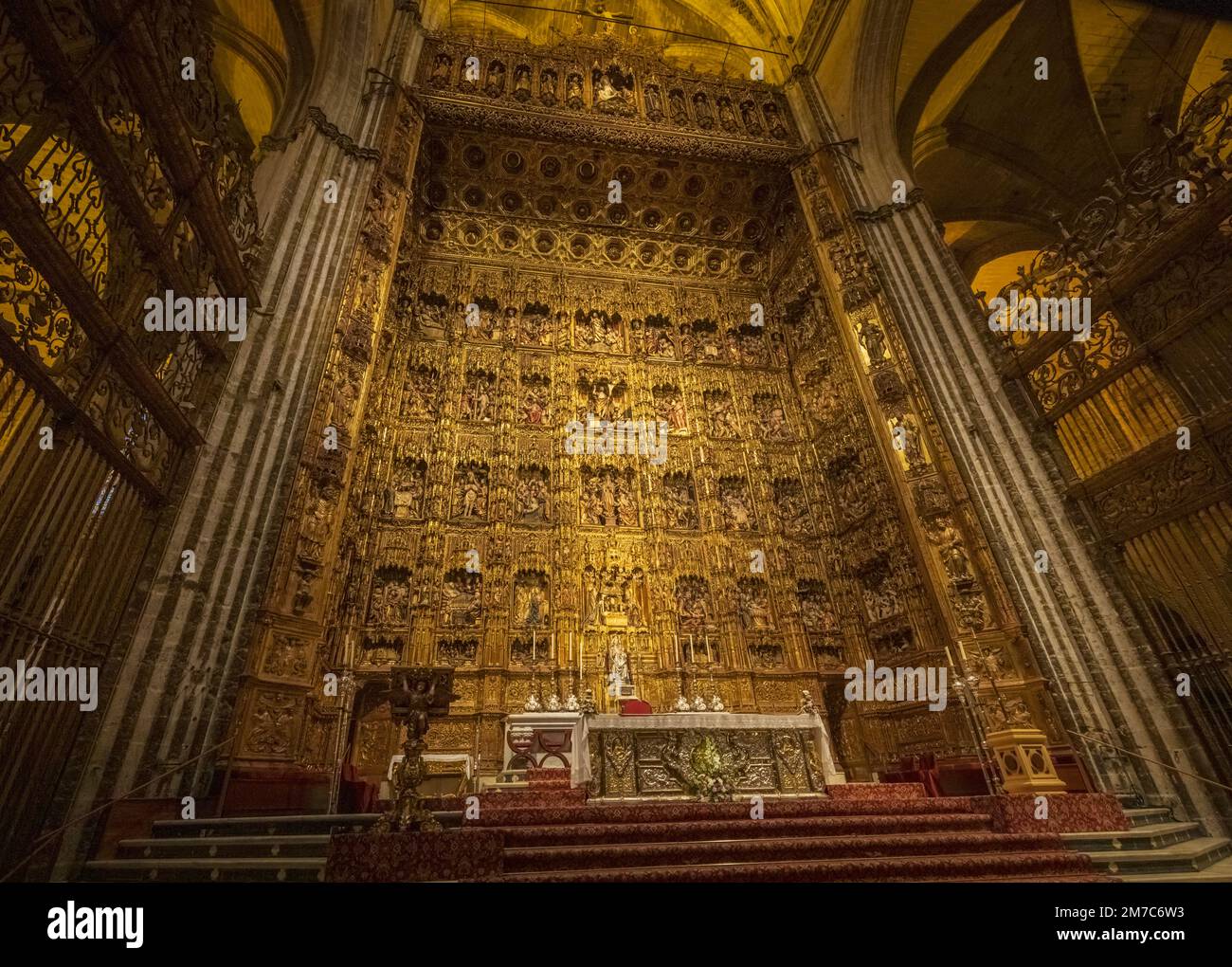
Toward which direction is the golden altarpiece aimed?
toward the camera

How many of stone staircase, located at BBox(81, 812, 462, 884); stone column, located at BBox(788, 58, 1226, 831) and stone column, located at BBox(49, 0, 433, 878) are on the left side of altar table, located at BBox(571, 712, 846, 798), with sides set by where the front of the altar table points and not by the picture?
1

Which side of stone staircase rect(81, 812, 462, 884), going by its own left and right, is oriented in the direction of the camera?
front

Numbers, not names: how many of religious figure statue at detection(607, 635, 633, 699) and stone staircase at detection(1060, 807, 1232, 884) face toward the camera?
2

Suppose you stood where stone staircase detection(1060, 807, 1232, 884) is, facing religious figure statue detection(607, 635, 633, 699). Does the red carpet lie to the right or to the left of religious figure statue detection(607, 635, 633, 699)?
left

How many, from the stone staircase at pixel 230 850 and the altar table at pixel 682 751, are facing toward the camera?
2

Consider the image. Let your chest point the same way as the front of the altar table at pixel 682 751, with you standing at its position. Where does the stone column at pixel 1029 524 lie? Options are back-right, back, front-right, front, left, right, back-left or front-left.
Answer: left

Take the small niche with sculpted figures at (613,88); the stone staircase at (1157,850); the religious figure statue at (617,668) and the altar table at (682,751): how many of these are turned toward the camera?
4

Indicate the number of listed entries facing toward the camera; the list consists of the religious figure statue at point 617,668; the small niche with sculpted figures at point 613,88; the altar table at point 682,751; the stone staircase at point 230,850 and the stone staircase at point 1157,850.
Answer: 5

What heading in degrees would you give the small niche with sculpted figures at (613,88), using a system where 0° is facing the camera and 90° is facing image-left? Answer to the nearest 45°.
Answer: approximately 0°

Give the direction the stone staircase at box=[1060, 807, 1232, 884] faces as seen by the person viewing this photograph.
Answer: facing the viewer

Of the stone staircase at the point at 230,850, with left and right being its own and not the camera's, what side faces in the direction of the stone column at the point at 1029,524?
left

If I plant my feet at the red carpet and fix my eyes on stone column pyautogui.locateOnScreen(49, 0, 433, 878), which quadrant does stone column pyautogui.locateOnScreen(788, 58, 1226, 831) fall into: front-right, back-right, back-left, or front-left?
back-right
